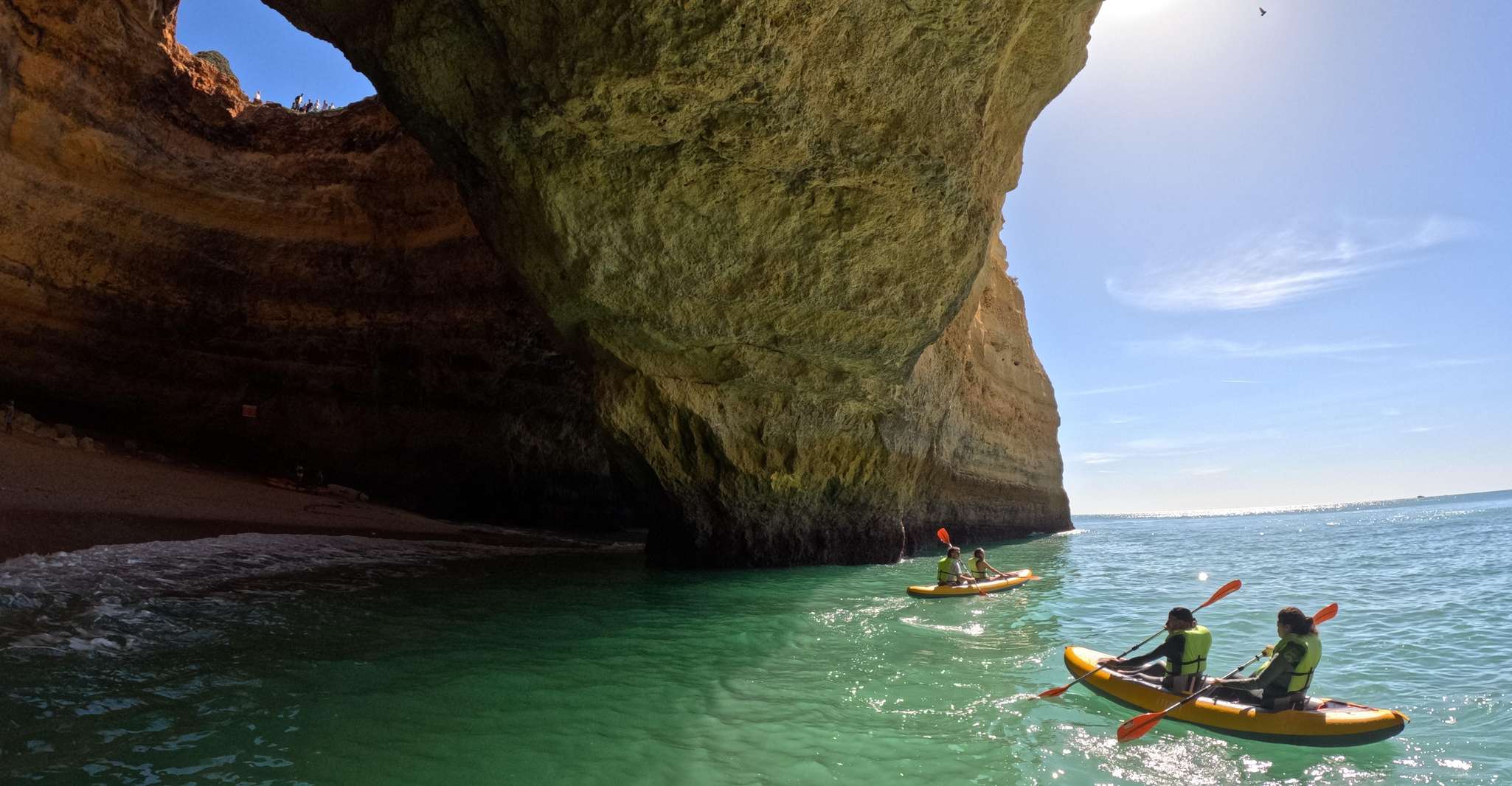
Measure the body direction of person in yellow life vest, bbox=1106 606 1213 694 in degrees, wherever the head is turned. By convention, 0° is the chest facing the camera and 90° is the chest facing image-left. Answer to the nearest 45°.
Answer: approximately 135°

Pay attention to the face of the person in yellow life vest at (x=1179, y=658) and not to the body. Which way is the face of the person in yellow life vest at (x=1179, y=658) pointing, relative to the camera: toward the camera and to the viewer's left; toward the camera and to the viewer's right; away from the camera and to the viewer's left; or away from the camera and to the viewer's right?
away from the camera and to the viewer's left

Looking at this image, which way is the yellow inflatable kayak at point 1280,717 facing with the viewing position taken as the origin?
facing away from the viewer and to the left of the viewer

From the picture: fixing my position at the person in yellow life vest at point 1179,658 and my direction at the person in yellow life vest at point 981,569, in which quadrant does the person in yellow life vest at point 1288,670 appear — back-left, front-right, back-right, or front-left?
back-right

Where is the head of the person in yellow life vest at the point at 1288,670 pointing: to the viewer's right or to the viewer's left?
to the viewer's left
